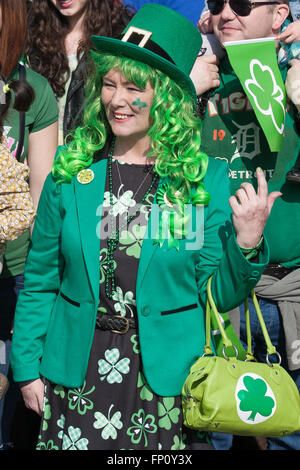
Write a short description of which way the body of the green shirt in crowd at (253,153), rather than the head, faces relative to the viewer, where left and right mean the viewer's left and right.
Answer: facing the viewer

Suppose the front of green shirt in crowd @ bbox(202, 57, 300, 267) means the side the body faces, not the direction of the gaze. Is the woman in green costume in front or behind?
in front
